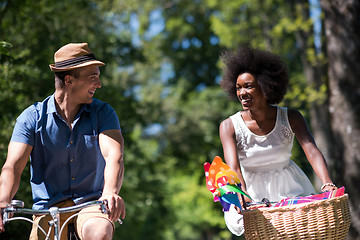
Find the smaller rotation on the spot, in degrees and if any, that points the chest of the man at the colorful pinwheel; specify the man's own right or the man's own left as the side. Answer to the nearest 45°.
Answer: approximately 45° to the man's own left

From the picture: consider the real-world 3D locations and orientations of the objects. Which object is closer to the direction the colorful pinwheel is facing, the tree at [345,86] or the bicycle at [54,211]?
the bicycle

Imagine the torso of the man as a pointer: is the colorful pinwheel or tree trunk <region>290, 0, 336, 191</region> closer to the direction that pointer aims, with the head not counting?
the colorful pinwheel

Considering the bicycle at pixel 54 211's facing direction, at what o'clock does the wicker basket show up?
The wicker basket is roughly at 9 o'clock from the bicycle.

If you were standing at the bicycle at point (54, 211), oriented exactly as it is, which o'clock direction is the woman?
The woman is roughly at 8 o'clock from the bicycle.

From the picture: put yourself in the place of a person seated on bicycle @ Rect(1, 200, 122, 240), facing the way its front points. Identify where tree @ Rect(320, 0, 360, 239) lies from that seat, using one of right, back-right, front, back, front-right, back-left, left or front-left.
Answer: back-left

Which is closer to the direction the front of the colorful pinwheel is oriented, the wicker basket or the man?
the man

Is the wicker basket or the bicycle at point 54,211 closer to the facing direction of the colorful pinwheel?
the bicycle

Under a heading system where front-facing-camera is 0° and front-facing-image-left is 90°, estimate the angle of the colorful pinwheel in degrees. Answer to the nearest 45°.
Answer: approximately 45°

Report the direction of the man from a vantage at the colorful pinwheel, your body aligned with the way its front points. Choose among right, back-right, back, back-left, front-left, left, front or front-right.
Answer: front-right

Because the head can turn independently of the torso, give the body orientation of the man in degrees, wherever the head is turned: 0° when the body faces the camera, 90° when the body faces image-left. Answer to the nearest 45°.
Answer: approximately 0°

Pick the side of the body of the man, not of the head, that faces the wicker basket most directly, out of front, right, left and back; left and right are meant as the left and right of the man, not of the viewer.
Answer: left

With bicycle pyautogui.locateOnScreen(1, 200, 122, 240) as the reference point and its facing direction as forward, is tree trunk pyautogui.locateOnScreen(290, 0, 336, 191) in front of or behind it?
behind
